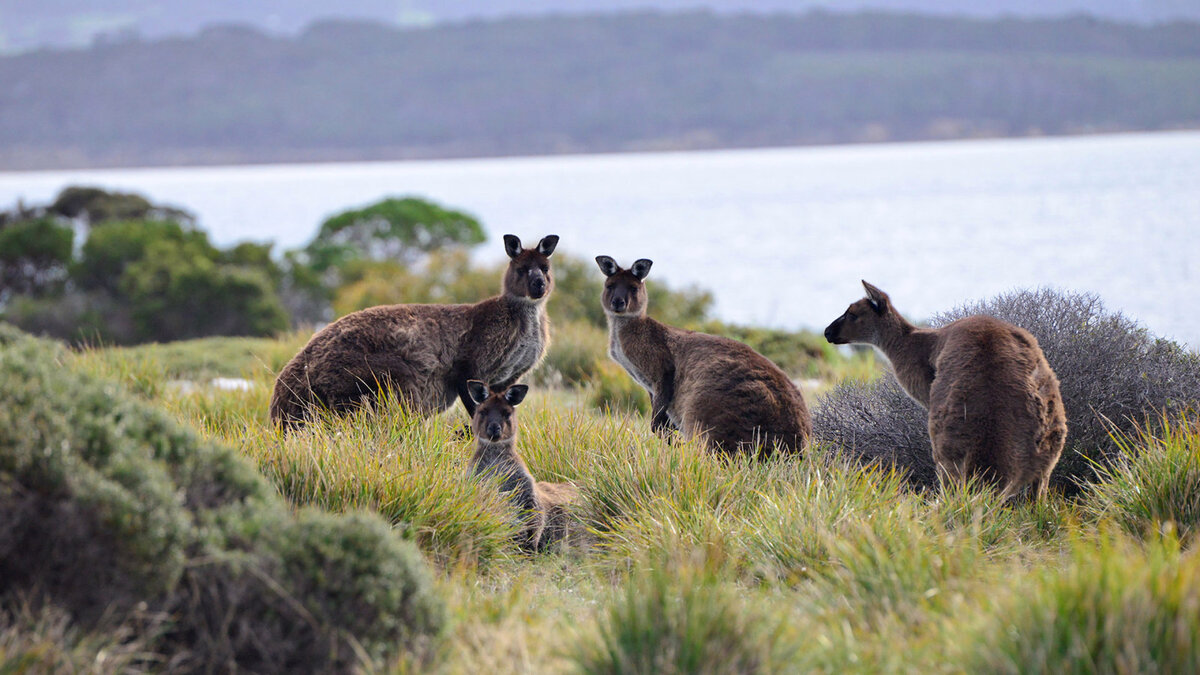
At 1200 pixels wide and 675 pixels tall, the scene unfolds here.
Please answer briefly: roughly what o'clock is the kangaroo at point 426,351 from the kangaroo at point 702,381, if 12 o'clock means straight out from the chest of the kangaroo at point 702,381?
the kangaroo at point 426,351 is roughly at 12 o'clock from the kangaroo at point 702,381.

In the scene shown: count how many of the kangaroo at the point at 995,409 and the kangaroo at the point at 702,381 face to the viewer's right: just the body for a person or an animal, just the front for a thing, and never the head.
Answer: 0

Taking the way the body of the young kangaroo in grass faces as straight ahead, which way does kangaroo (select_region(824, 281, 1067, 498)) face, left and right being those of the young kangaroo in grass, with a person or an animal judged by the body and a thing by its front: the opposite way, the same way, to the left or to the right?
to the right

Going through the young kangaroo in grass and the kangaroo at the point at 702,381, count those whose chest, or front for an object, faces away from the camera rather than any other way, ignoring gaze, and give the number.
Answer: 0

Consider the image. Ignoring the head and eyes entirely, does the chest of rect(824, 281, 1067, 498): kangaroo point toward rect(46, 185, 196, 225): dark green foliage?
yes

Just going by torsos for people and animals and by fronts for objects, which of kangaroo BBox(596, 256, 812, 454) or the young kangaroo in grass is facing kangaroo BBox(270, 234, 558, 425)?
kangaroo BBox(596, 256, 812, 454)

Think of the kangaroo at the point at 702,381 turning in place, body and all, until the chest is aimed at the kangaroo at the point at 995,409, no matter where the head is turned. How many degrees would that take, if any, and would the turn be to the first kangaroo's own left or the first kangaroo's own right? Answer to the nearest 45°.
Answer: approximately 135° to the first kangaroo's own left

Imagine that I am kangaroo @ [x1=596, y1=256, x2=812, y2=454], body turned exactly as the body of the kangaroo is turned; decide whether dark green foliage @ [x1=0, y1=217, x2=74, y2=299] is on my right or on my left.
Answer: on my right

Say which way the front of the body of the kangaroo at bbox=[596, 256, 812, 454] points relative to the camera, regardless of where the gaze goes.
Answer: to the viewer's left

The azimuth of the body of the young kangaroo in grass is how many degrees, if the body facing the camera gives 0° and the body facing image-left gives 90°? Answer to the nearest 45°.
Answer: approximately 45°

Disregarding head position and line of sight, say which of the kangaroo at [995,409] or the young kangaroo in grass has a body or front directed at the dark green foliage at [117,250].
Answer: the kangaroo

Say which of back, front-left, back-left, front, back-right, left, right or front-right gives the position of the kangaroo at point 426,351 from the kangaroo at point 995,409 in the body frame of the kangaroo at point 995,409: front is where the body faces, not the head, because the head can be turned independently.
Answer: front-left

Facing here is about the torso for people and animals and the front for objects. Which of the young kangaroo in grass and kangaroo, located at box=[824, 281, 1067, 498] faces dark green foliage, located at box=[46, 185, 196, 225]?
the kangaroo

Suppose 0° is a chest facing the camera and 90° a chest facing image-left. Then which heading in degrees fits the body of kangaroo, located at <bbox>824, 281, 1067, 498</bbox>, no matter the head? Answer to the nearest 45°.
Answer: approximately 135°
